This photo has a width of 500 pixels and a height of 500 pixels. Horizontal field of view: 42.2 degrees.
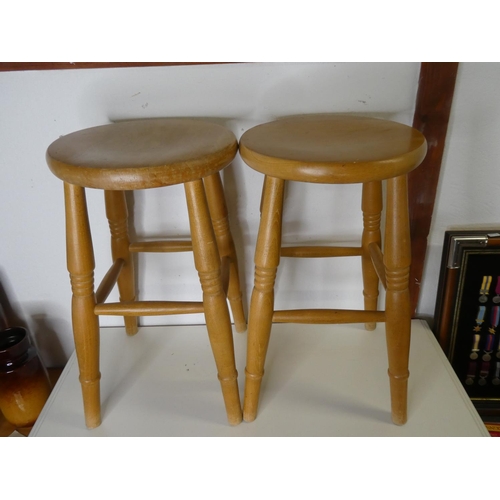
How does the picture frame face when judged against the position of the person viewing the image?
facing the viewer

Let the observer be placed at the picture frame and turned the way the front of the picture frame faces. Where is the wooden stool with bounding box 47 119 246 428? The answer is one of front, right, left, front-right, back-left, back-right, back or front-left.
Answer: front-right

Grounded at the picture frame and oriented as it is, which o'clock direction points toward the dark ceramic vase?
The dark ceramic vase is roughly at 2 o'clock from the picture frame.
